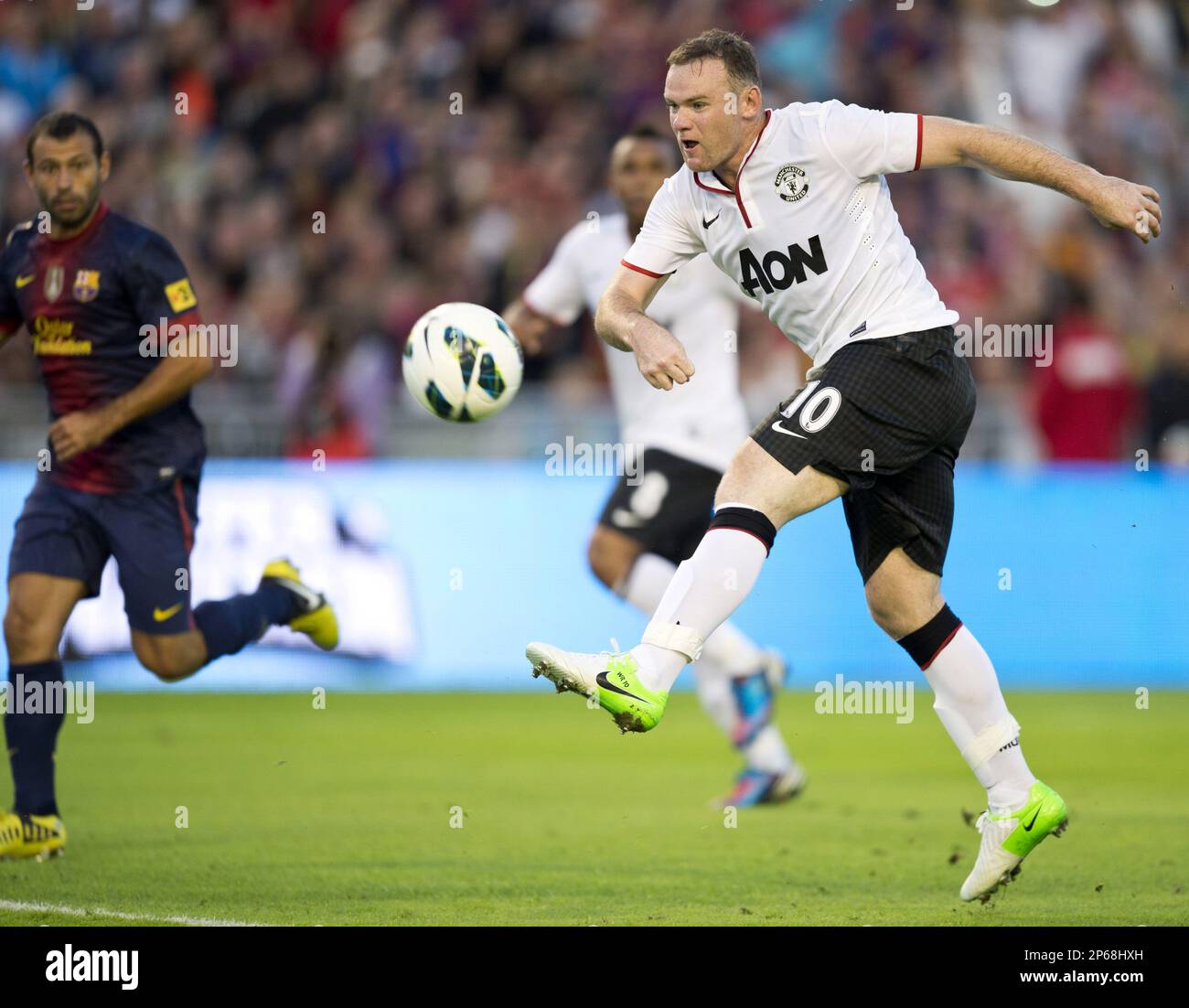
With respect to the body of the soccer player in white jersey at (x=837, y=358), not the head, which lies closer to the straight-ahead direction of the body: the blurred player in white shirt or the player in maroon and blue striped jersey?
the player in maroon and blue striped jersey

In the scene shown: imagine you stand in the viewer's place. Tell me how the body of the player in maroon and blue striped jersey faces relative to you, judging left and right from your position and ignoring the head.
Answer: facing the viewer and to the left of the viewer

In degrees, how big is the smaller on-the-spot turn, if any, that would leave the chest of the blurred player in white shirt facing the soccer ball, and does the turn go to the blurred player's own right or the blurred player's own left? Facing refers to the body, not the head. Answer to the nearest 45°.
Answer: approximately 45° to the blurred player's own left

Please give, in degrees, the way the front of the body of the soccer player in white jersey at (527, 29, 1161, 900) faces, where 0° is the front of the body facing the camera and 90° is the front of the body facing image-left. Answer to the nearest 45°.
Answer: approximately 45°

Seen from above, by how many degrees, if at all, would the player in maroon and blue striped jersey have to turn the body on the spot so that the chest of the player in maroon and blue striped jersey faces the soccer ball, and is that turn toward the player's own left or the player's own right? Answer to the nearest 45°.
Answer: approximately 90° to the player's own left

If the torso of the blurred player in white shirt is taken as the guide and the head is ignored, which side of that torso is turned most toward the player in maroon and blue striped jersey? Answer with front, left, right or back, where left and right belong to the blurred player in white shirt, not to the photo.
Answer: front
